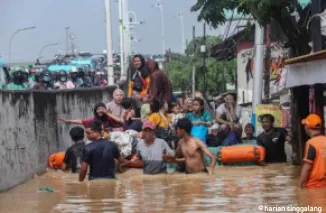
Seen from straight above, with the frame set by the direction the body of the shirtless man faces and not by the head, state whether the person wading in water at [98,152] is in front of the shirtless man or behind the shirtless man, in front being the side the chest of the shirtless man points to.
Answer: in front

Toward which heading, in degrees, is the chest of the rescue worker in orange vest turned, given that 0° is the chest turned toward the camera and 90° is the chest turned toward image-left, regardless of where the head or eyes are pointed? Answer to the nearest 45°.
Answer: approximately 135°

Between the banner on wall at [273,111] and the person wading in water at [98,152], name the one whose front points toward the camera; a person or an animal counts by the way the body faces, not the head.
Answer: the banner on wall

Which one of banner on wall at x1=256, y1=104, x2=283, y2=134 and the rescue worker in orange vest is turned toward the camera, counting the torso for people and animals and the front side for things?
the banner on wall

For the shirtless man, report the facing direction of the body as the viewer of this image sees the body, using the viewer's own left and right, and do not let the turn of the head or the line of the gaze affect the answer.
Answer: facing the viewer and to the left of the viewer

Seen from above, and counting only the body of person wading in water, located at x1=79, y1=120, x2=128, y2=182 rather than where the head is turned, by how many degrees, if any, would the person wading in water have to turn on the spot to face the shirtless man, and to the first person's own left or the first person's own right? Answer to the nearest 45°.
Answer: approximately 90° to the first person's own right

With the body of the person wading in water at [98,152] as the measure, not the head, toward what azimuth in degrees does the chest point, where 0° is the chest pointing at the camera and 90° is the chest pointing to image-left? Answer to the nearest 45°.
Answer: approximately 135°

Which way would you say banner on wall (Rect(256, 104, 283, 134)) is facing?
toward the camera

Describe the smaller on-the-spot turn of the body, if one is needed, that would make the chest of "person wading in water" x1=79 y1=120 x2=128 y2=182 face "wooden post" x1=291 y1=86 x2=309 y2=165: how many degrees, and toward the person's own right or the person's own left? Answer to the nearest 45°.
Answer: approximately 90° to the person's own right

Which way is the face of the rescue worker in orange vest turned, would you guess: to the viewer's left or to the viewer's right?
to the viewer's left

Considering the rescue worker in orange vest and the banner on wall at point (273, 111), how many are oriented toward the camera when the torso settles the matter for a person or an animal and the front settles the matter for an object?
1

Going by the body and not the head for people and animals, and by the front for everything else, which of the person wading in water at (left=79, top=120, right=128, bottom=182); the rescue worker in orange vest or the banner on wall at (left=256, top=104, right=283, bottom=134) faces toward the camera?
the banner on wall

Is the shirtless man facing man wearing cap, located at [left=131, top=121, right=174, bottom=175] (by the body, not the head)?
no

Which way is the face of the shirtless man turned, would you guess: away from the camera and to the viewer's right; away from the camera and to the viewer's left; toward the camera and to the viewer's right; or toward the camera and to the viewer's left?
toward the camera and to the viewer's left
